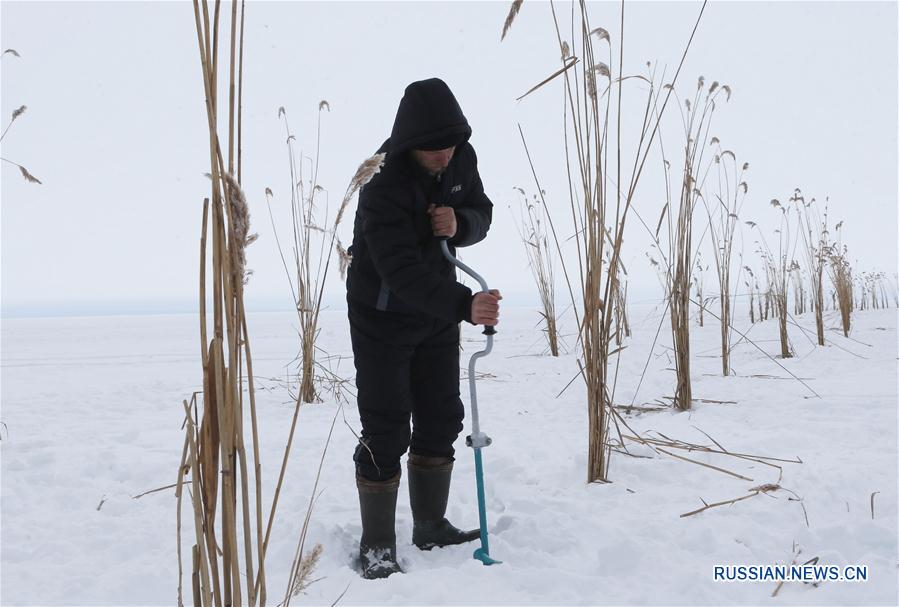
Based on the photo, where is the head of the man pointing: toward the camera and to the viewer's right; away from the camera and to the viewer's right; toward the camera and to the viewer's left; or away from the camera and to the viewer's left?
toward the camera and to the viewer's right

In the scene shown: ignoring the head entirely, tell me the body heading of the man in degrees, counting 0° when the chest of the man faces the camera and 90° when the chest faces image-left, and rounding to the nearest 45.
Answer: approximately 315°

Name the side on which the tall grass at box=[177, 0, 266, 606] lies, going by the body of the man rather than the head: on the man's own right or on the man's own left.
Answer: on the man's own right
